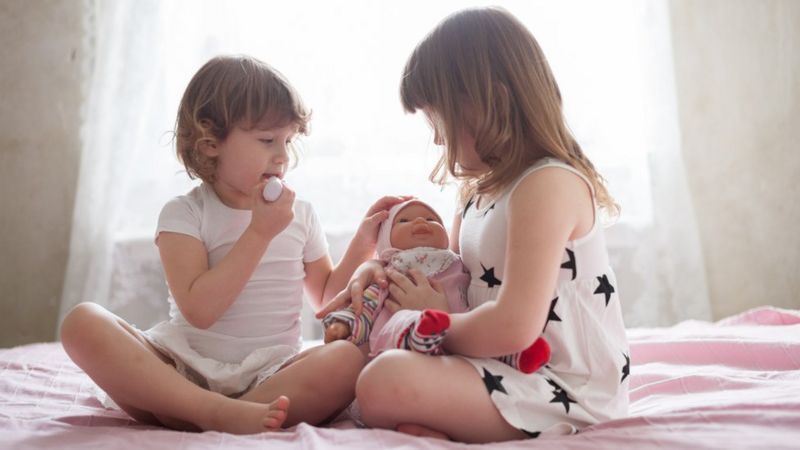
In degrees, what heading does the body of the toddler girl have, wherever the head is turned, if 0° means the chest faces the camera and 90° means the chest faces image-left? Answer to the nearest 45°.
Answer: approximately 315°
